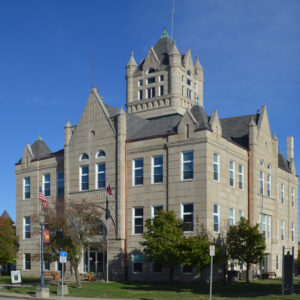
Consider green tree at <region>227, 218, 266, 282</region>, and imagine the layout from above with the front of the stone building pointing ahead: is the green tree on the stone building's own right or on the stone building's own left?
on the stone building's own left

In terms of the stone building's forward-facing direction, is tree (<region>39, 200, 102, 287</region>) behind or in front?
in front

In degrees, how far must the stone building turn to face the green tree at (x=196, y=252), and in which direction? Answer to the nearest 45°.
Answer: approximately 45° to its left

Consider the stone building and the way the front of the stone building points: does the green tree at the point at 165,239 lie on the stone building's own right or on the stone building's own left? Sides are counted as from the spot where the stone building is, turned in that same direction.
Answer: on the stone building's own left

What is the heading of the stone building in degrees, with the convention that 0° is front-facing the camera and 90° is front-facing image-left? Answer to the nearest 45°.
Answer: approximately 45°
